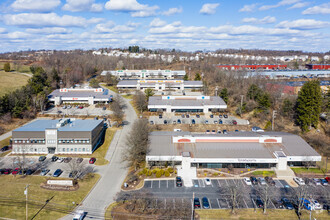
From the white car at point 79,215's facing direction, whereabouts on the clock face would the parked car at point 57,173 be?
The parked car is roughly at 4 o'clock from the white car.

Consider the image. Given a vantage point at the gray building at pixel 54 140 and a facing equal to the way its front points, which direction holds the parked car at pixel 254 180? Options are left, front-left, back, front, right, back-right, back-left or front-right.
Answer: front-left

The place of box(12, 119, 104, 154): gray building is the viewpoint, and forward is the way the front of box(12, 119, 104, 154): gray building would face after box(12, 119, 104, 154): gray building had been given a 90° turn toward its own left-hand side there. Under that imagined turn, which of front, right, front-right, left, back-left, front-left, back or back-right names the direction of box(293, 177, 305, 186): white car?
front-right

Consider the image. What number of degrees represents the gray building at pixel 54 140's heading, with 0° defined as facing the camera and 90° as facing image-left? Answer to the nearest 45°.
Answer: approximately 0°

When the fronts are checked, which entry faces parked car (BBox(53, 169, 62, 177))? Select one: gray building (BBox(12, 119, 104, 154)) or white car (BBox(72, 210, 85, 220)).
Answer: the gray building

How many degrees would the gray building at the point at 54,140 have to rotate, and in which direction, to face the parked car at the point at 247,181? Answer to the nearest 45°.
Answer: approximately 45° to its left

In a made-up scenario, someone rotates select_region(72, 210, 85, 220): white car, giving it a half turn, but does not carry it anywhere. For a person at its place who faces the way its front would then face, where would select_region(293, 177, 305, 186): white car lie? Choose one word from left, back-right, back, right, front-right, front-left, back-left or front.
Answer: front-right

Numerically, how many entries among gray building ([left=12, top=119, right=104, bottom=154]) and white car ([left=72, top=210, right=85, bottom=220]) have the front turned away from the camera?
0

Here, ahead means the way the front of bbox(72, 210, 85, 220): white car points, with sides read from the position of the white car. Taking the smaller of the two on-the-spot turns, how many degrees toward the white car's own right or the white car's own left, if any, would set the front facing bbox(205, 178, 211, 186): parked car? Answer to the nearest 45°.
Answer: approximately 135° to the white car's own left

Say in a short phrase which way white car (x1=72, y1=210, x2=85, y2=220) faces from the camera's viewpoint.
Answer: facing the viewer and to the left of the viewer

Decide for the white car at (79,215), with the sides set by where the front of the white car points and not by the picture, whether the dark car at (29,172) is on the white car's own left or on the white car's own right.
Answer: on the white car's own right

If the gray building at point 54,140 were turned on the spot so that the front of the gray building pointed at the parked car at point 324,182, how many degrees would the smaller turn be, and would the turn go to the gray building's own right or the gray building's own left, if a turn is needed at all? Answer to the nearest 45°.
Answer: approximately 45° to the gray building's own left

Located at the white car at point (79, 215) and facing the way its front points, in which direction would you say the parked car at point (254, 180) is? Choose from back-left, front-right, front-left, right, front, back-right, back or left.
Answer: back-left

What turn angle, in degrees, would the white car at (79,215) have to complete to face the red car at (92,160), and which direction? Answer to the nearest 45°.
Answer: approximately 135° to its right

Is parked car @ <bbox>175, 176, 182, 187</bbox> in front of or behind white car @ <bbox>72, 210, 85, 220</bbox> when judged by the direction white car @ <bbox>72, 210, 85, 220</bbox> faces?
behind
